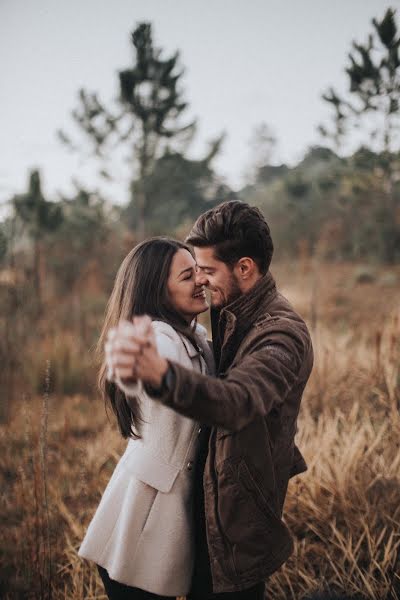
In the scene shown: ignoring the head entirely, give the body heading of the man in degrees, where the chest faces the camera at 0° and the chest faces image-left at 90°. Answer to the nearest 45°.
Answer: approximately 90°

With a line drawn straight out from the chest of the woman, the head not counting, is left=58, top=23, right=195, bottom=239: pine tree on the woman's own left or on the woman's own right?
on the woman's own left

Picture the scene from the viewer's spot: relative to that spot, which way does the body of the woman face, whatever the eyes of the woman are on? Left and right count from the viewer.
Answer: facing to the right of the viewer

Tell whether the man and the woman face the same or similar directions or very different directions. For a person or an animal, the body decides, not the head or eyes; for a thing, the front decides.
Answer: very different directions

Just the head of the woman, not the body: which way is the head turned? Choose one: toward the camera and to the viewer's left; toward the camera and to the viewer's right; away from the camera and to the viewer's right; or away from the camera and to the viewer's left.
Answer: toward the camera and to the viewer's right

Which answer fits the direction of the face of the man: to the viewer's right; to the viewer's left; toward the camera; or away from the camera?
to the viewer's left

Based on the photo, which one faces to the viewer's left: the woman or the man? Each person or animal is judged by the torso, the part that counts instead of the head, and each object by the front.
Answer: the man

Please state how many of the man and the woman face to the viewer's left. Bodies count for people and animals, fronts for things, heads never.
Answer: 1
